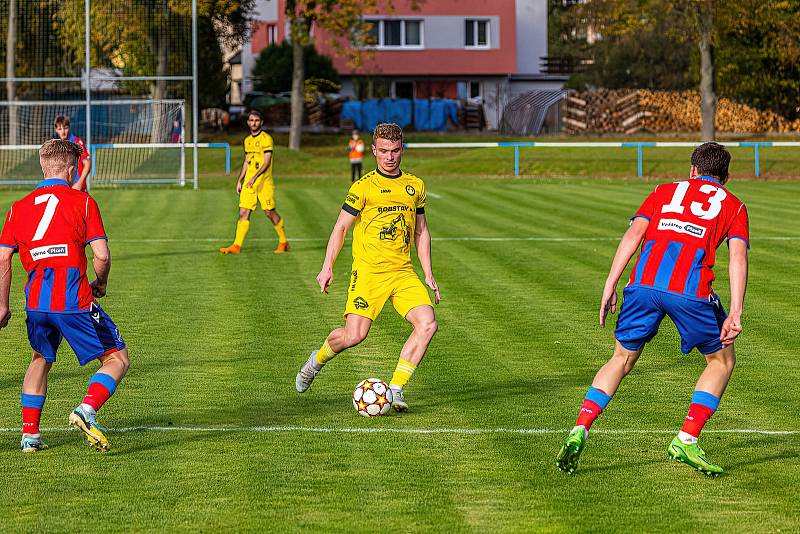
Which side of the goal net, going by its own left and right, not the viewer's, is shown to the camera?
front

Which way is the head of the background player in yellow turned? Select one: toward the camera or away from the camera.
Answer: toward the camera

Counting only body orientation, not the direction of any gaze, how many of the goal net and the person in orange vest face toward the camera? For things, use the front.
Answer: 2

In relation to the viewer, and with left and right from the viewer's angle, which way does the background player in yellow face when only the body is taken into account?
facing the viewer and to the left of the viewer

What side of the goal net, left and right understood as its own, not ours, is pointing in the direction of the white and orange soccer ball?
front

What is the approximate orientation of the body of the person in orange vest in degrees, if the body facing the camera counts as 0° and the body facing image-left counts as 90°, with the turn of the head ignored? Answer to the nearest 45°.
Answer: approximately 0°

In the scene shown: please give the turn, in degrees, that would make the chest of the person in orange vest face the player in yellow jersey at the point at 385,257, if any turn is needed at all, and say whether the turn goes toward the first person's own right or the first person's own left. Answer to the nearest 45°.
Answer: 0° — they already face them

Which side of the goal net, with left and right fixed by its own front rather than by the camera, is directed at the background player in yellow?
front

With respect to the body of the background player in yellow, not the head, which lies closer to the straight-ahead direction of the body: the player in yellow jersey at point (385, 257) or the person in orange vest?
the player in yellow jersey

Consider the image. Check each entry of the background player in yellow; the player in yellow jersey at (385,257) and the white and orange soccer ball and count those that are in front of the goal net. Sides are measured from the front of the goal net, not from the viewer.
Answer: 3

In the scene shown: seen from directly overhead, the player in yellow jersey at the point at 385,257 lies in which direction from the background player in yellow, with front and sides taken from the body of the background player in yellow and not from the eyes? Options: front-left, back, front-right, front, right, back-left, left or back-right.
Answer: front-left

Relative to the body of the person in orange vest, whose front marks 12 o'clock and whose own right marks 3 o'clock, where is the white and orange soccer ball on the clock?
The white and orange soccer ball is roughly at 12 o'clock from the person in orange vest.

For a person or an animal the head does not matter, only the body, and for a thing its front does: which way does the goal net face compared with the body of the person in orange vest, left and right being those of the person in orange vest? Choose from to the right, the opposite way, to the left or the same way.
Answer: the same way
